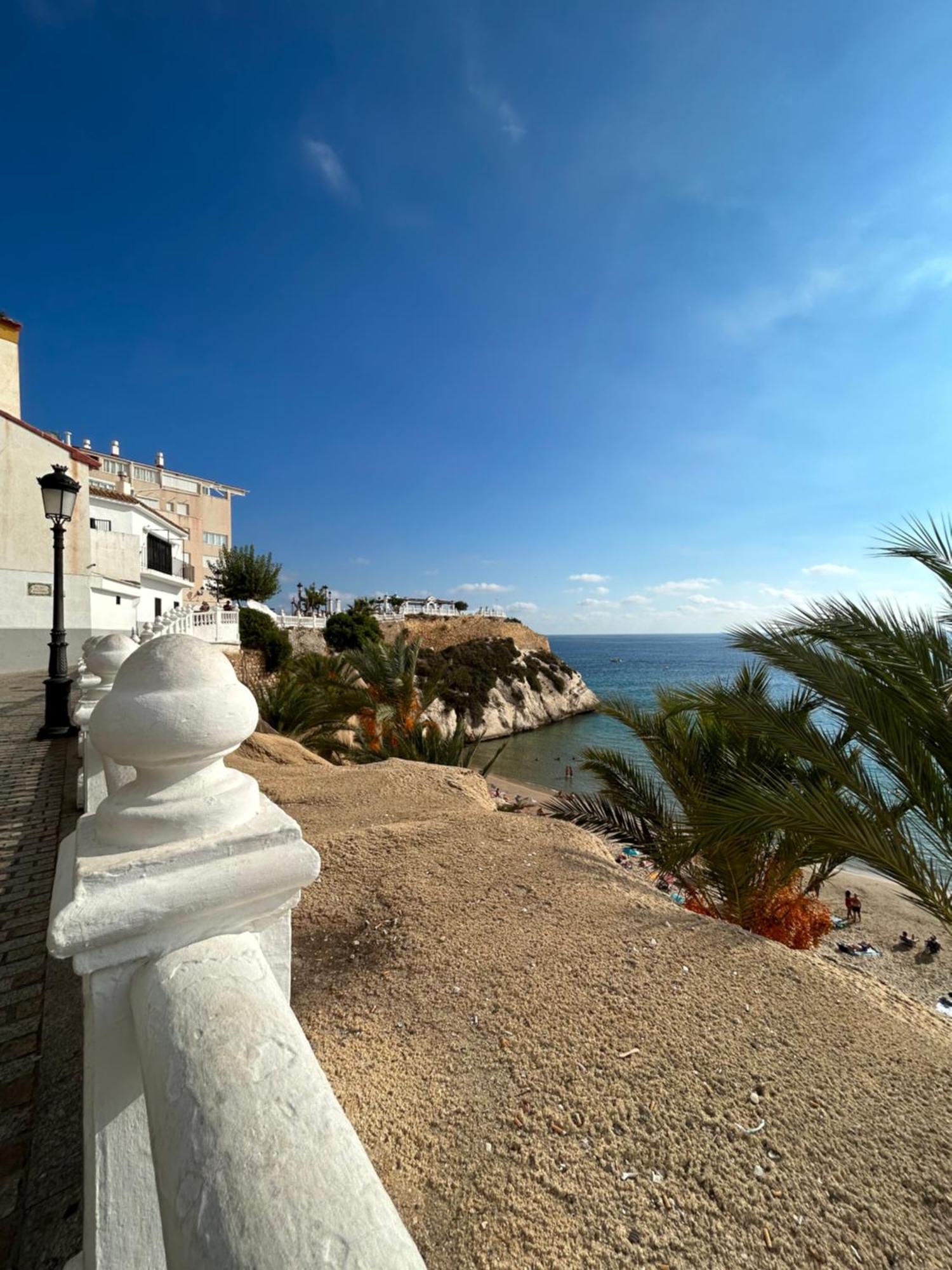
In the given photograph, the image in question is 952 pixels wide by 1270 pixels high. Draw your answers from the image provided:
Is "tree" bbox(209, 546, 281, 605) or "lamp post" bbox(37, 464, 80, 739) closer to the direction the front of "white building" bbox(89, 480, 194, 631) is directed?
the lamp post

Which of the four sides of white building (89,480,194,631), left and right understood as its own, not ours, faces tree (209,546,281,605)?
left

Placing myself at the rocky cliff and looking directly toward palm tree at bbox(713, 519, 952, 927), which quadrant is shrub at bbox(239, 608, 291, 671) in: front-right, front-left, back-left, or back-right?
front-right

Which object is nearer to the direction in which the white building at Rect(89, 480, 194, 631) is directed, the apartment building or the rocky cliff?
the rocky cliff

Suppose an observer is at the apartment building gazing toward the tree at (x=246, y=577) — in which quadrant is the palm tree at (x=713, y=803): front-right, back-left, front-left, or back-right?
front-right

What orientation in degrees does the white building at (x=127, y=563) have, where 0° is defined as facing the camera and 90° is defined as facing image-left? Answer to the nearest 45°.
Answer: approximately 315°

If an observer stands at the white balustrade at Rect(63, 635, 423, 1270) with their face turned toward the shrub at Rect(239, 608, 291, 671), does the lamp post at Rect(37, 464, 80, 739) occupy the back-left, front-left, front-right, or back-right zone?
front-left

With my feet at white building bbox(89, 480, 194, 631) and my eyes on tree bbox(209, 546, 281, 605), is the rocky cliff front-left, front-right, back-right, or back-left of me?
front-right

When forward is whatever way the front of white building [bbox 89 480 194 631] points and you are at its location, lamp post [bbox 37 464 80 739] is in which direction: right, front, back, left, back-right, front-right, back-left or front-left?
front-right

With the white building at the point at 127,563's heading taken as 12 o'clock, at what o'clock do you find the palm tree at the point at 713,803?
The palm tree is roughly at 1 o'clock from the white building.

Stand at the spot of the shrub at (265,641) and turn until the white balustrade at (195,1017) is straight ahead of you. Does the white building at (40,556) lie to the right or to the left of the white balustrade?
right

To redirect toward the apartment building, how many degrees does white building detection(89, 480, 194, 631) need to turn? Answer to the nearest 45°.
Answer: approximately 135° to its left

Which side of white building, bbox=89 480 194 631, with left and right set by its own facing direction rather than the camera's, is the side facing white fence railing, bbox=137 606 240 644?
front

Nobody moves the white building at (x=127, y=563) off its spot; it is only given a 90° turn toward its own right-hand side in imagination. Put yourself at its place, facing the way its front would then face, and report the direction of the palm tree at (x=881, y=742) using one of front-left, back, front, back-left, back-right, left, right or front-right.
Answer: front-left

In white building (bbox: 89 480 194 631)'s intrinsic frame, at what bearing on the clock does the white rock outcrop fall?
The white rock outcrop is roughly at 10 o'clock from the white building.

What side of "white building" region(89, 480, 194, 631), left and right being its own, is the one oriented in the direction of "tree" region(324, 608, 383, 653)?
left
